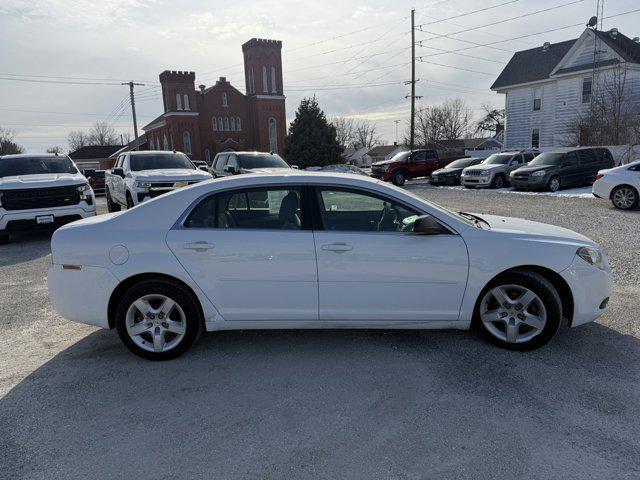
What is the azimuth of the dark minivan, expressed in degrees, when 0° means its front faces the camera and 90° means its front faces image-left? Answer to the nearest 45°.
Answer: approximately 45°

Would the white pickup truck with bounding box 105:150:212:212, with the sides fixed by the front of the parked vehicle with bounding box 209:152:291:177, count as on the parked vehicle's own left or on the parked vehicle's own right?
on the parked vehicle's own right

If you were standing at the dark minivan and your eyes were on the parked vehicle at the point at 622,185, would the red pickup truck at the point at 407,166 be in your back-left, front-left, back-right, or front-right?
back-right

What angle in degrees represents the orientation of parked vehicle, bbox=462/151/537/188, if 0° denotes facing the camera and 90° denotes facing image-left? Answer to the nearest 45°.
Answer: approximately 45°

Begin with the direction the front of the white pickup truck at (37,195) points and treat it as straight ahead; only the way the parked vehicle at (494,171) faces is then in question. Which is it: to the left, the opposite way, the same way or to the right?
to the right

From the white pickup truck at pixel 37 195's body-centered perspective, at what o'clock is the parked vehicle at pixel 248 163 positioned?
The parked vehicle is roughly at 8 o'clock from the white pickup truck.

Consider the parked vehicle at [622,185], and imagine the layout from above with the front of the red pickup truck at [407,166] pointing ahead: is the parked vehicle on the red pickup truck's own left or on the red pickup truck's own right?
on the red pickup truck's own left

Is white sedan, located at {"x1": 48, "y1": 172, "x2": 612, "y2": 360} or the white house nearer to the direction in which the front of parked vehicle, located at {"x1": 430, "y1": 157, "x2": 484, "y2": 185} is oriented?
the white sedan

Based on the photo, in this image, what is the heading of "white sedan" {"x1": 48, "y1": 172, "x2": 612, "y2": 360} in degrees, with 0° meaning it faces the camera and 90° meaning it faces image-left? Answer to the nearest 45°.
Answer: approximately 270°
